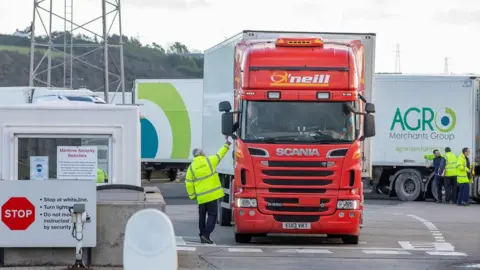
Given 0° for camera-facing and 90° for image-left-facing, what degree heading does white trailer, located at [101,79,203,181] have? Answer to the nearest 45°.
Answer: approximately 90°

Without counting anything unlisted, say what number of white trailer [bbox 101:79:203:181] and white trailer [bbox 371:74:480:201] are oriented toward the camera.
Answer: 0

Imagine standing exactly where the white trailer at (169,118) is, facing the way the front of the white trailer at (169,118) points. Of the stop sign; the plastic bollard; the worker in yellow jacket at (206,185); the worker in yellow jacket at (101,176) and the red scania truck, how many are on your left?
5

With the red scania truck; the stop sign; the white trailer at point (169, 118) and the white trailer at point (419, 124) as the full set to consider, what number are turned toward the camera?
2

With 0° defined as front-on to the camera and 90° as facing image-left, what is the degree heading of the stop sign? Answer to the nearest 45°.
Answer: approximately 0°

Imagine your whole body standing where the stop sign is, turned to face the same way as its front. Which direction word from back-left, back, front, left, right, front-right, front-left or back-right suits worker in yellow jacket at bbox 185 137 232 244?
back-left
